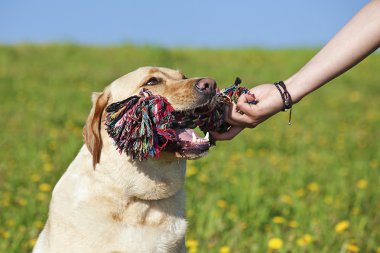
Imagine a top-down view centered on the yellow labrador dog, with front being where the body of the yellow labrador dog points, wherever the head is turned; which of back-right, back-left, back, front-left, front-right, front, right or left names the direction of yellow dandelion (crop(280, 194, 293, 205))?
left

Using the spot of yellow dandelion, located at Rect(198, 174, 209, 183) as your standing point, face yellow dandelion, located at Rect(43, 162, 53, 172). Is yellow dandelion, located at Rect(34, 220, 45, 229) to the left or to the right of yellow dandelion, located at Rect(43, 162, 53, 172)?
left

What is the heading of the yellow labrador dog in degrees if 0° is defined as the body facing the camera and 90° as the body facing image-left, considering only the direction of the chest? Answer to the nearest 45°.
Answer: approximately 315°

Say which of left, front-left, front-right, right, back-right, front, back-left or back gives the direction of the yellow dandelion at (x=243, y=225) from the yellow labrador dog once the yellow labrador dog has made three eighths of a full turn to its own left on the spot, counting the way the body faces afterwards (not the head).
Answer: front-right

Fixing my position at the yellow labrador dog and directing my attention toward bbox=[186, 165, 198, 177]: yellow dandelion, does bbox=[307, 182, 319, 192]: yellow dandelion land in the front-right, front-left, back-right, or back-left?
front-right

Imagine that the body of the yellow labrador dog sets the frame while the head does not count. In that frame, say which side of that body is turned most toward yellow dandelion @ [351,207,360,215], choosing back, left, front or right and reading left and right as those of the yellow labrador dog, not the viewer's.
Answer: left

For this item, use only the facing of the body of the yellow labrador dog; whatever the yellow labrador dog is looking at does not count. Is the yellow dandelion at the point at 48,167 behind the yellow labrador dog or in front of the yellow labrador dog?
behind

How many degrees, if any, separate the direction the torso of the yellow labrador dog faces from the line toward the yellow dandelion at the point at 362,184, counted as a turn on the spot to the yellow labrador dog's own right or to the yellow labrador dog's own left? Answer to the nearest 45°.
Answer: approximately 90° to the yellow labrador dog's own left

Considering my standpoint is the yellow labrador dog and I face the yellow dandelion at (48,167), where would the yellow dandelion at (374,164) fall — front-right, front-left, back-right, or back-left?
front-right

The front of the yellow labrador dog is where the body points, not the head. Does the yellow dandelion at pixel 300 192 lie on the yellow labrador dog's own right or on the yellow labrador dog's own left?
on the yellow labrador dog's own left
